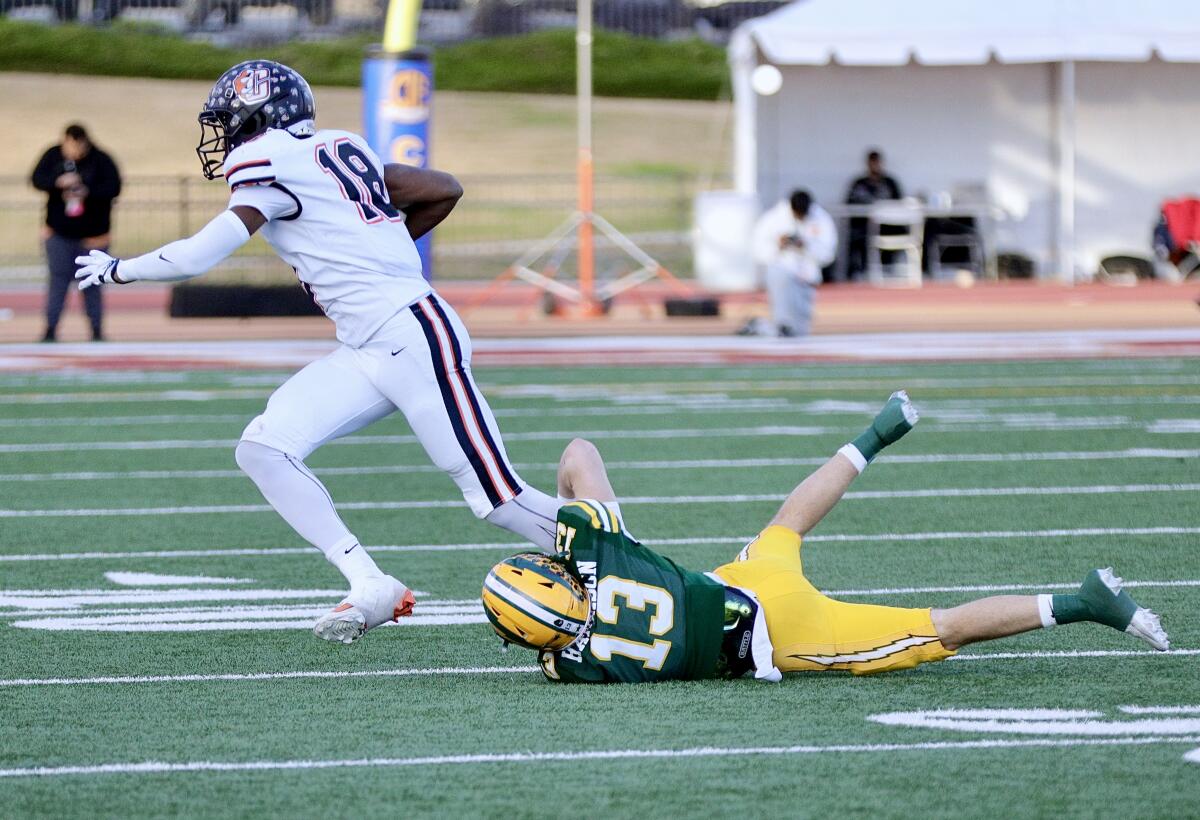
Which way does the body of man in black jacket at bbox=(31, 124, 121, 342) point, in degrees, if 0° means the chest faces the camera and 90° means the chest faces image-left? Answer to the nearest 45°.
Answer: approximately 0°

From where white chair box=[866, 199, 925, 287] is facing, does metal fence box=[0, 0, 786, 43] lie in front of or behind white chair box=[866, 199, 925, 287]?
in front

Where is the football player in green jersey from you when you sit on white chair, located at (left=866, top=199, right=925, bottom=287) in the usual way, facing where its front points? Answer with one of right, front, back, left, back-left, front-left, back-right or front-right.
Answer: back

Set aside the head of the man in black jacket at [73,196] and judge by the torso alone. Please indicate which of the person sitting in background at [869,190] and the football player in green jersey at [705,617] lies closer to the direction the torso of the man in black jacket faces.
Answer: the football player in green jersey

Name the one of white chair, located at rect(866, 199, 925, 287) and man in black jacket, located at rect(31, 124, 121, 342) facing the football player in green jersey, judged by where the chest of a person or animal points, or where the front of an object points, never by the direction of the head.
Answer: the man in black jacket

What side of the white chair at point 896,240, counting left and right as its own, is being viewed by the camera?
back

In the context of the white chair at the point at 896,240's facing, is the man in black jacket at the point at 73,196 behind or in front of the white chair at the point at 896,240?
behind

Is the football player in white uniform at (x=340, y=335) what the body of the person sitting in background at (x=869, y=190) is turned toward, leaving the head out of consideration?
yes

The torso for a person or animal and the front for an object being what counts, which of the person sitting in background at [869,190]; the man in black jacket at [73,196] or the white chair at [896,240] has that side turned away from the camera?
the white chair
